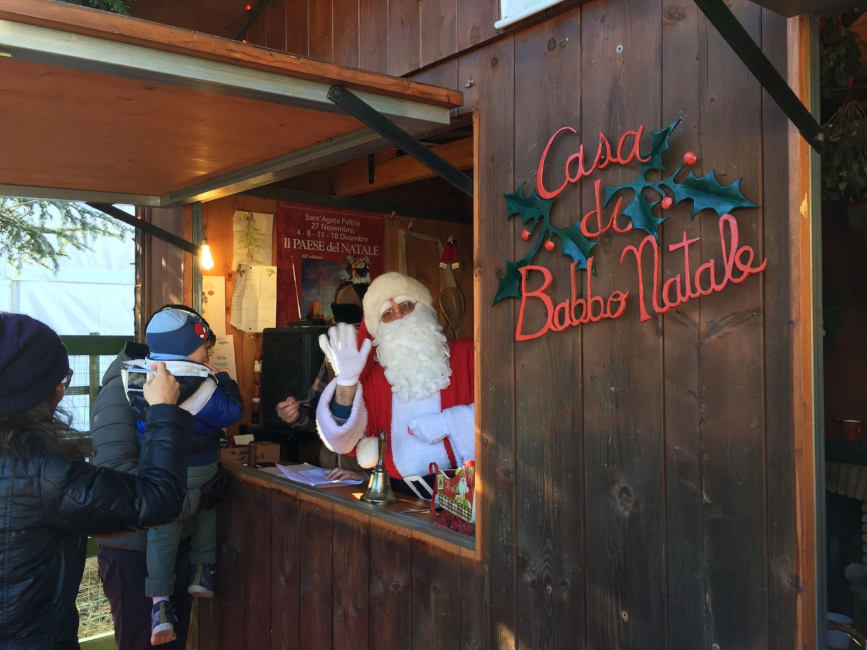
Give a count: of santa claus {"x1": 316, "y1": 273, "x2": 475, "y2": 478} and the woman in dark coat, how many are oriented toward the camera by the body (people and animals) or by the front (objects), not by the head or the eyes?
1

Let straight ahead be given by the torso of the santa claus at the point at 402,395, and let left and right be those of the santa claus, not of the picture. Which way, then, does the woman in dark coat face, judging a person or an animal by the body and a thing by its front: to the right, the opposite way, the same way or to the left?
the opposite way

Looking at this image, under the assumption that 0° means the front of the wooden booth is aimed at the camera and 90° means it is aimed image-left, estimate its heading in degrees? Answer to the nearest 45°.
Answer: approximately 45°

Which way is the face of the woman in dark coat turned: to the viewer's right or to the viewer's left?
to the viewer's right

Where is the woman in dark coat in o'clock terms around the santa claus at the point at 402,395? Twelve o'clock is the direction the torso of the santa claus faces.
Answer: The woman in dark coat is roughly at 1 o'clock from the santa claus.

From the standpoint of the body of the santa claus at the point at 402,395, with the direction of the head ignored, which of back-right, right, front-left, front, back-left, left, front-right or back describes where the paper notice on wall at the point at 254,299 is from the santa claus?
back-right
